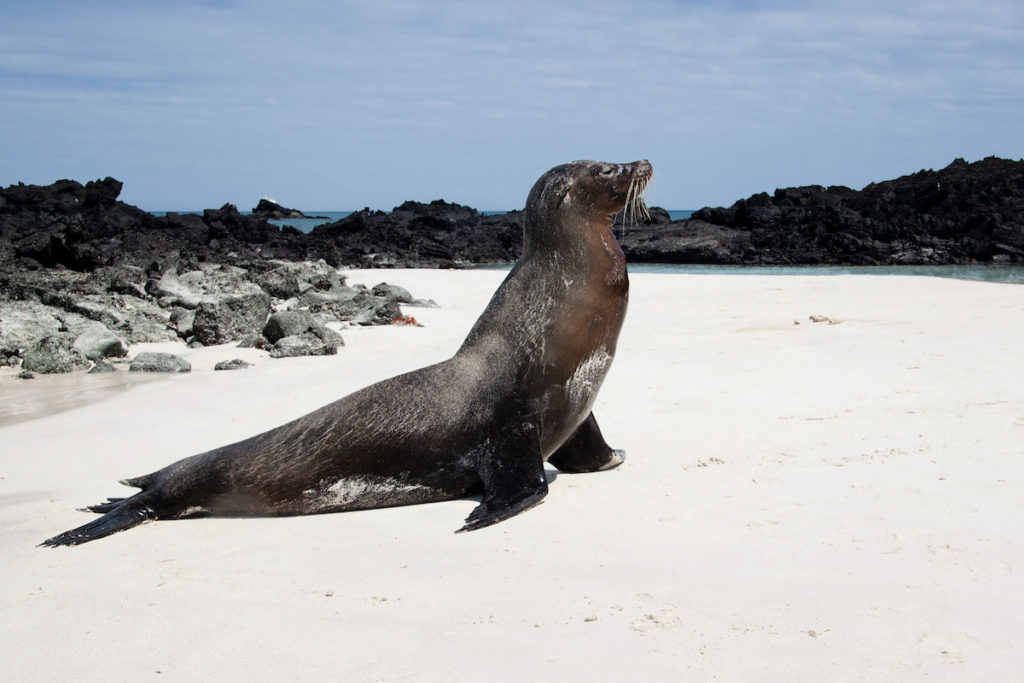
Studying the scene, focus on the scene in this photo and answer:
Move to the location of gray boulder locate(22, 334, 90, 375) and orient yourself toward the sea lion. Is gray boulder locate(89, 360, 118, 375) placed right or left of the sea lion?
left

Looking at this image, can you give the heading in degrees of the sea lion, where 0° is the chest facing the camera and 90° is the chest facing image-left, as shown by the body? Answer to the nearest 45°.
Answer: approximately 270°

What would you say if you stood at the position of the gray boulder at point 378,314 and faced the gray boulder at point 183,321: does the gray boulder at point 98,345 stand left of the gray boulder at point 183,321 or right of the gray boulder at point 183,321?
left

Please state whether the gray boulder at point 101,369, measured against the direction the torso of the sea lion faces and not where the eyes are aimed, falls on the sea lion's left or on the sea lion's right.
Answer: on the sea lion's left

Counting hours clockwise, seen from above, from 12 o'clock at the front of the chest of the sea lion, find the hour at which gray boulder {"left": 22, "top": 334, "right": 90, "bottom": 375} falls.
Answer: The gray boulder is roughly at 8 o'clock from the sea lion.

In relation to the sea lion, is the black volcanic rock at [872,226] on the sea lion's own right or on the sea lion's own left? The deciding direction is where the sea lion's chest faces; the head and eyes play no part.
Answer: on the sea lion's own left

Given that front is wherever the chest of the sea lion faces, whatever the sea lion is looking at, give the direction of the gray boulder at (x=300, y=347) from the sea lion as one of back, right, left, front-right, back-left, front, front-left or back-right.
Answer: left

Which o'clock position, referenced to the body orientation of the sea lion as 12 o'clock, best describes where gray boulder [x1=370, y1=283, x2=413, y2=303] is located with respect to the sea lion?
The gray boulder is roughly at 9 o'clock from the sea lion.

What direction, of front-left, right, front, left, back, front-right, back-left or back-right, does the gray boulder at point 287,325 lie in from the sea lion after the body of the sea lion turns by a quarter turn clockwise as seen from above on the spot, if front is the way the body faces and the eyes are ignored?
back

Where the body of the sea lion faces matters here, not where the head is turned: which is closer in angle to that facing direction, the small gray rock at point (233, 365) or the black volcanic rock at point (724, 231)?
the black volcanic rock

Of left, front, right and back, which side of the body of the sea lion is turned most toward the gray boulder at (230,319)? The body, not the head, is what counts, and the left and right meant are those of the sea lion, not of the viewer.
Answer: left

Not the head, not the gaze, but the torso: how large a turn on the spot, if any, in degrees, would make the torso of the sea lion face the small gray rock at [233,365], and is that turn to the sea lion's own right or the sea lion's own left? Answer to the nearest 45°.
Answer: approximately 90° to the sea lion's own left

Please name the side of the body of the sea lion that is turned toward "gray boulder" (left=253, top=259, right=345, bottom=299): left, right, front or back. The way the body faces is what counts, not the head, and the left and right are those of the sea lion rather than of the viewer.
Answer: left

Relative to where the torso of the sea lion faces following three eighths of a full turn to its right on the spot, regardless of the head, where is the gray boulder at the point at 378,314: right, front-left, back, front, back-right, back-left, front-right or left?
back-right

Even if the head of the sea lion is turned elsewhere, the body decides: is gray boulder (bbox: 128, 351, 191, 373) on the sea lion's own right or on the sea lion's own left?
on the sea lion's own left
